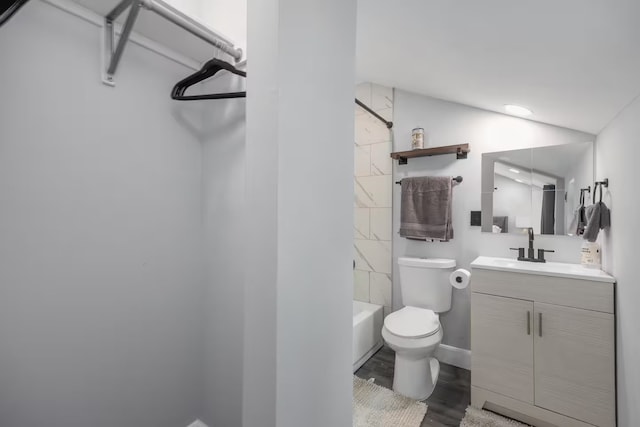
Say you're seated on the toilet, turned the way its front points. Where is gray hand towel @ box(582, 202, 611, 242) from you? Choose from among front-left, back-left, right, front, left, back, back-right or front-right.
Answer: back-left

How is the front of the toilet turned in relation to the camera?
facing the viewer and to the left of the viewer

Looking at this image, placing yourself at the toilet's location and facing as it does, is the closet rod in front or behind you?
in front

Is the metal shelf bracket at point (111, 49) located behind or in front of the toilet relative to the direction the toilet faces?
in front
